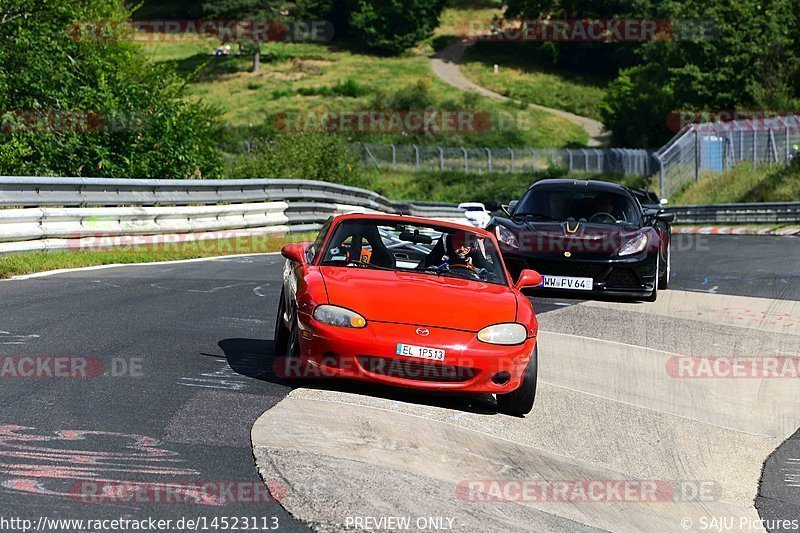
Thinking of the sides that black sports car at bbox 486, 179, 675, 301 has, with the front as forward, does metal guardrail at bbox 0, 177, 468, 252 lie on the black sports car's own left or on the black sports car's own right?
on the black sports car's own right

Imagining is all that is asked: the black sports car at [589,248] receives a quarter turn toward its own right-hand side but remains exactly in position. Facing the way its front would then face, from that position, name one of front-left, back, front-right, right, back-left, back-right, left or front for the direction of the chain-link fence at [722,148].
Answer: right

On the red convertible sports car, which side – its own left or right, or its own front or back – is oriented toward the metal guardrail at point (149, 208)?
back

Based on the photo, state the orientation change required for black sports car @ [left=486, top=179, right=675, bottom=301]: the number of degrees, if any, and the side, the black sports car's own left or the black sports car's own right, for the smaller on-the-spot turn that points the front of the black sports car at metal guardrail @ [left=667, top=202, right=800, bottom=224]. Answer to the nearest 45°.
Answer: approximately 180°

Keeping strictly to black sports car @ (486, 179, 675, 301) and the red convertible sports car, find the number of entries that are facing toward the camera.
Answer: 2

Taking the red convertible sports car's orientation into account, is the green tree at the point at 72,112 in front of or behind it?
behind

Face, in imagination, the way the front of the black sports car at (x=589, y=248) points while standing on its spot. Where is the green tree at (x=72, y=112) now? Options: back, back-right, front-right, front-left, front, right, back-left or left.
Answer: back-right

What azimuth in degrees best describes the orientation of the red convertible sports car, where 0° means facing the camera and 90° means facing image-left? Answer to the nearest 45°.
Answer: approximately 0°

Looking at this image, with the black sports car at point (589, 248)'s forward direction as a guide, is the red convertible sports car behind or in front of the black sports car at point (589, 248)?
in front

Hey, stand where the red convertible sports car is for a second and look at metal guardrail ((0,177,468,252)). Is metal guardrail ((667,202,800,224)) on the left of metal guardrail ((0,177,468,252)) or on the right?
right

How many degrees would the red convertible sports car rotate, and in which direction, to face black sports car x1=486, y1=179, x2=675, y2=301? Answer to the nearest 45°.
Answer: approximately 180°

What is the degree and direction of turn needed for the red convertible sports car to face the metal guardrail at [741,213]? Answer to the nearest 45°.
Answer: approximately 180°
